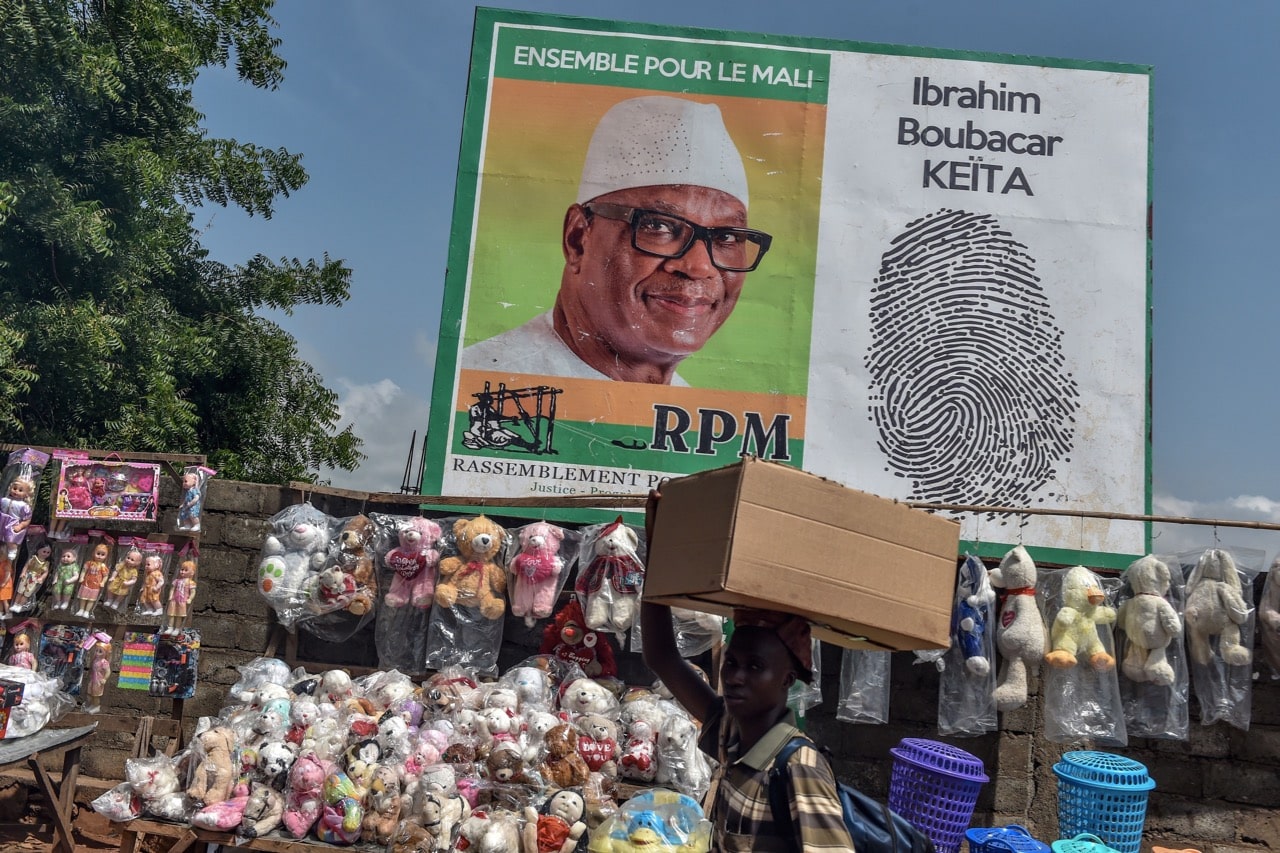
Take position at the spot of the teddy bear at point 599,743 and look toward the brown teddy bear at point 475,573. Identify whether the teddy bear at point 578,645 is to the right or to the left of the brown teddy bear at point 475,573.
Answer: right

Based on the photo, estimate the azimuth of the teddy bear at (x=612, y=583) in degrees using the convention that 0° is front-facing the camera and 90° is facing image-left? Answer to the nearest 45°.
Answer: approximately 0°

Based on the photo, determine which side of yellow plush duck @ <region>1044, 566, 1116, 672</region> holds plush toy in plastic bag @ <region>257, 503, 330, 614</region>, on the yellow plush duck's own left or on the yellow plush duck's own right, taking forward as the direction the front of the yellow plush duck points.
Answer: on the yellow plush duck's own right

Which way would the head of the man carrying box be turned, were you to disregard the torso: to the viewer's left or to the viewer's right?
to the viewer's left

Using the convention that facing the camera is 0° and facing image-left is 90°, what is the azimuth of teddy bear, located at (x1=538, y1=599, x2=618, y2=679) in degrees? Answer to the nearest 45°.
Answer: approximately 0°

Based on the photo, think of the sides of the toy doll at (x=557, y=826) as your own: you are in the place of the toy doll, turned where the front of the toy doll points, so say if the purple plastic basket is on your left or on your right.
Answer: on your left

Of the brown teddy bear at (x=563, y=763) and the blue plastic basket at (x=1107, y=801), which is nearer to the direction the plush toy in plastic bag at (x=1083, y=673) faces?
the blue plastic basket

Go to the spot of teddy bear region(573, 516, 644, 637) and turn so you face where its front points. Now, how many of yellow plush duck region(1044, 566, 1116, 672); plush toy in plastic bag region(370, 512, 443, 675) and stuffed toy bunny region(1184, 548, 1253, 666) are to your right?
1

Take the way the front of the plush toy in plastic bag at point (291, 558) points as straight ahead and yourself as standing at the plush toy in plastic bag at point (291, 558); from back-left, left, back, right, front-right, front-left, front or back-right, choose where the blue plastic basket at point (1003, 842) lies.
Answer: front-left
